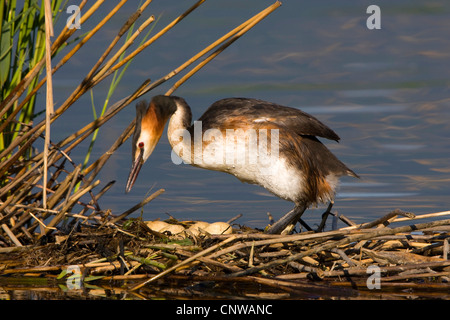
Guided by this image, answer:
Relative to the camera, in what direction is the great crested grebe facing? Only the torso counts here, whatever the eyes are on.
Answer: to the viewer's left

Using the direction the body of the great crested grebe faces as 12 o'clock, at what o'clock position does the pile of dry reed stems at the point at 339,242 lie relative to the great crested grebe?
The pile of dry reed stems is roughly at 8 o'clock from the great crested grebe.

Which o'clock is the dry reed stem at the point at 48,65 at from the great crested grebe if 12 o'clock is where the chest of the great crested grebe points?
The dry reed stem is roughly at 11 o'clock from the great crested grebe.
